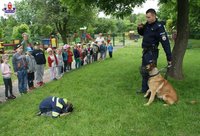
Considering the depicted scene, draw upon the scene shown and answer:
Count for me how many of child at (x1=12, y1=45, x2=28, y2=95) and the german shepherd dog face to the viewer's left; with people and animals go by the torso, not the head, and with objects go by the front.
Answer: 1

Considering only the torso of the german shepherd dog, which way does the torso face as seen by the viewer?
to the viewer's left

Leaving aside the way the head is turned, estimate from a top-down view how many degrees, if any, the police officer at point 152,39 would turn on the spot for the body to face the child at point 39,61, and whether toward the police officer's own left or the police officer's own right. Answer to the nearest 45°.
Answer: approximately 90° to the police officer's own right

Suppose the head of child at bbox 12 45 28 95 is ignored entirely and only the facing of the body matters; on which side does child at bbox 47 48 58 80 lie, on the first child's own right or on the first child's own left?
on the first child's own left

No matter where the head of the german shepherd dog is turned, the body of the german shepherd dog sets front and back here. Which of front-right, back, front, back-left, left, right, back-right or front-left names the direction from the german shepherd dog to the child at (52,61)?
front-right

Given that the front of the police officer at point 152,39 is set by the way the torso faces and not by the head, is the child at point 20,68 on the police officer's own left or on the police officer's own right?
on the police officer's own right

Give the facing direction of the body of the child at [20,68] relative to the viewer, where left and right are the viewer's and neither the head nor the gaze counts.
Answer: facing the viewer and to the right of the viewer

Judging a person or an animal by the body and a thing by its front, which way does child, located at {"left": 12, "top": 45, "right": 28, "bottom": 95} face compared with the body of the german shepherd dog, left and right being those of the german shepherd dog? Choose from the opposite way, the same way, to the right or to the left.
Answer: the opposite way

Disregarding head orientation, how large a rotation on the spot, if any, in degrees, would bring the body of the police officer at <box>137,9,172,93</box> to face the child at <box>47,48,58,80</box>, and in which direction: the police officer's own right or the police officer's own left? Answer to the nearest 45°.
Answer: approximately 90° to the police officer's own right

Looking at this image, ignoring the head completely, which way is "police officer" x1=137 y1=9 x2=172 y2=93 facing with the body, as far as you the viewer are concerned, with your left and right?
facing the viewer and to the left of the viewer

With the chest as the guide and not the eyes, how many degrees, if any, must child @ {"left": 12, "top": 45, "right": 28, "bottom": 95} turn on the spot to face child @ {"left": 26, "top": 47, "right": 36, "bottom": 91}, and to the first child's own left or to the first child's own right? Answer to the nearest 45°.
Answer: approximately 90° to the first child's own left

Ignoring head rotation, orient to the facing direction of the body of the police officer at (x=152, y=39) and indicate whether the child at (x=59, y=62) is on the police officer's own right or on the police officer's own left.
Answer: on the police officer's own right
